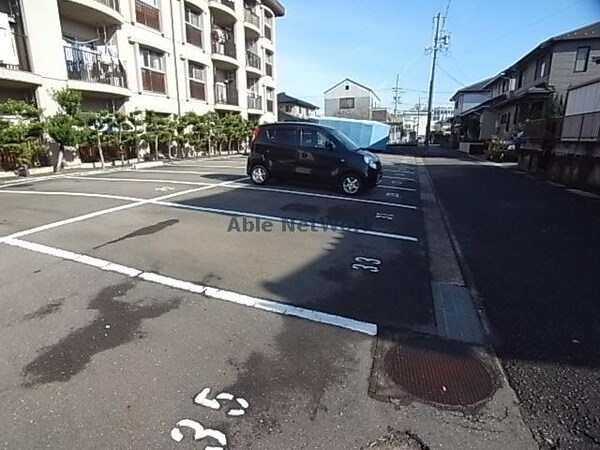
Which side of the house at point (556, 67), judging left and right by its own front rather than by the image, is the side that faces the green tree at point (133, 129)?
front

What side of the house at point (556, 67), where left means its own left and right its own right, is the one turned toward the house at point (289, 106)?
right

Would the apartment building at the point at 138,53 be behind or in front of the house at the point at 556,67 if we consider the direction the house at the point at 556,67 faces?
in front

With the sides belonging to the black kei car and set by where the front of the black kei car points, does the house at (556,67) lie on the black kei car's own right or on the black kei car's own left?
on the black kei car's own left

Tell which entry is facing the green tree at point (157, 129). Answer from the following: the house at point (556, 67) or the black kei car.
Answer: the house

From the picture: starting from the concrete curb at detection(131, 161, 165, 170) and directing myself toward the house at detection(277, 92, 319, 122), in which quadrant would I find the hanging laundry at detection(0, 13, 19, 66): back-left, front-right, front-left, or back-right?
back-left

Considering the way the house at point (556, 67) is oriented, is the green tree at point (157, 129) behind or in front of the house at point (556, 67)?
in front

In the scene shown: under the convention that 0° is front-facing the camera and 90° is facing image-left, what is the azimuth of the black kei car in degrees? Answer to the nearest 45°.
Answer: approximately 315°

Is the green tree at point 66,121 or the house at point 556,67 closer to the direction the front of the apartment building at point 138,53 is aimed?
the house

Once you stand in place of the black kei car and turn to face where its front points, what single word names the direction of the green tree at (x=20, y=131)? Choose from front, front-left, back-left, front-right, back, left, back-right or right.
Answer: back-right

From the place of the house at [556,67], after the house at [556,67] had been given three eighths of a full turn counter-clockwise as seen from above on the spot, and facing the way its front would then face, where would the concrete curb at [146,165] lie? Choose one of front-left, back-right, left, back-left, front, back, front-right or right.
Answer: back-right

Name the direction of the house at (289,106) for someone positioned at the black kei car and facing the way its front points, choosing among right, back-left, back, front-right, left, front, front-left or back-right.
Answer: back-left

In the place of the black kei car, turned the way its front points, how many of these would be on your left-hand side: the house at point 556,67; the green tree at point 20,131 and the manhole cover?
1

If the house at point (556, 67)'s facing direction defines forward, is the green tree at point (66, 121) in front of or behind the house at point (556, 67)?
in front

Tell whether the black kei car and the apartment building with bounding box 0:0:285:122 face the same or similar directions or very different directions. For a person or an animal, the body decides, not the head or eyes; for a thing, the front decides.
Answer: same or similar directions

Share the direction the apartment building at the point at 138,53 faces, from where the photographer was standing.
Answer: facing the viewer and to the right of the viewer

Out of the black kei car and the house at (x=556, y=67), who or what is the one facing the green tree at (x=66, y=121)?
the house

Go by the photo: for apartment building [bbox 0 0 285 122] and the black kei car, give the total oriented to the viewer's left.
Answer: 0

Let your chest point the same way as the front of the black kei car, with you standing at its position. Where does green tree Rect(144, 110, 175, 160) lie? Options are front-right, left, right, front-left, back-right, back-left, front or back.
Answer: back
